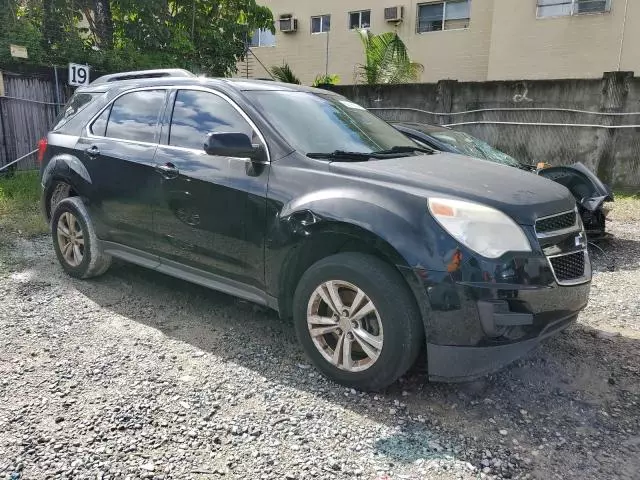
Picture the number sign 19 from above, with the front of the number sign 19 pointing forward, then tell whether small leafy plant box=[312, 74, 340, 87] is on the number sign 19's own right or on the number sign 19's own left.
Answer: on the number sign 19's own left

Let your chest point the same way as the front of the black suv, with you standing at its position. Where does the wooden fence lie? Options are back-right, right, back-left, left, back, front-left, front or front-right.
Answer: back

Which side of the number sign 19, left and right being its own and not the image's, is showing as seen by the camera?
front

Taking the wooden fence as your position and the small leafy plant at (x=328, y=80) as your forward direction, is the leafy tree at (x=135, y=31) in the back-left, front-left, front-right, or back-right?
front-left

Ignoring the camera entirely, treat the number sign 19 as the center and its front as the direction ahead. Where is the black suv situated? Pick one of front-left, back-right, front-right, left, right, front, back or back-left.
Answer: front

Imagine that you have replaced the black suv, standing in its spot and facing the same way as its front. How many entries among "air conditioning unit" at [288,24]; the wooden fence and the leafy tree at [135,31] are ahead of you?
0

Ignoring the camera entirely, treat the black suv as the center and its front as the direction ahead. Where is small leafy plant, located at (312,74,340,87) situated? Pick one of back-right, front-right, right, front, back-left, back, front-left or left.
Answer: back-left

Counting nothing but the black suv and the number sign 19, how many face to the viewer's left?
0

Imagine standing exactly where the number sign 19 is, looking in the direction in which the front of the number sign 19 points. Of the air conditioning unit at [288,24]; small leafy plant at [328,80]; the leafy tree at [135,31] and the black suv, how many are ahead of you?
1

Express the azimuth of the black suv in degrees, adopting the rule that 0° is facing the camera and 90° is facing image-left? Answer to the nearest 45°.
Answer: approximately 315°

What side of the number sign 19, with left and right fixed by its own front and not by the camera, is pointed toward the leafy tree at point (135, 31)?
back

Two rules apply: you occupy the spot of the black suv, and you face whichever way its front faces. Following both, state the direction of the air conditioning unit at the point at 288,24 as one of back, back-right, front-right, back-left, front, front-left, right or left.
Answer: back-left

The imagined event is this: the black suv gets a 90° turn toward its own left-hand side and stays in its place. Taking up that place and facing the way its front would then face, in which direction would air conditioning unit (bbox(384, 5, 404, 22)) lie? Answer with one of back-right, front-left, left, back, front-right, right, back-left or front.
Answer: front-left
